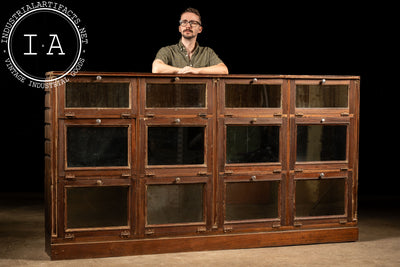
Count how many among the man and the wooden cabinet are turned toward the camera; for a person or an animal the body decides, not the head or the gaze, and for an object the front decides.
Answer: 2

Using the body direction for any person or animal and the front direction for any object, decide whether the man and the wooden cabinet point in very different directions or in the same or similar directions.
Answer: same or similar directions

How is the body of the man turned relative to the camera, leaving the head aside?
toward the camera
